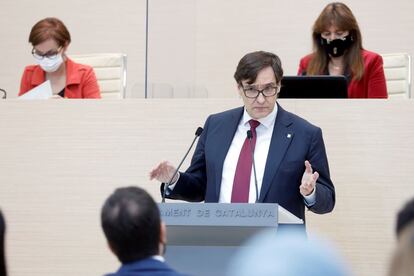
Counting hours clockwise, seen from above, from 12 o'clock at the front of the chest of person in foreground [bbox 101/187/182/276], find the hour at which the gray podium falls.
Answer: The gray podium is roughly at 11 o'clock from the person in foreground.

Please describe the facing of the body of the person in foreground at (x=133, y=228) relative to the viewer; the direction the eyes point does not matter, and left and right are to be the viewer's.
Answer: facing away from the viewer and to the right of the viewer

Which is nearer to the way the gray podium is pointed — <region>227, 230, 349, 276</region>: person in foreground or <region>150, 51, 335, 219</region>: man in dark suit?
the person in foreground

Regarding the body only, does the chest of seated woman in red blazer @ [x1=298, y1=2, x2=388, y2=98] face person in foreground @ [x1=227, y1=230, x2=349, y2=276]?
yes

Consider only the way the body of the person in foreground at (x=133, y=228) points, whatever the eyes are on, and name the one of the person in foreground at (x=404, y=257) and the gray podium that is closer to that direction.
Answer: the gray podium

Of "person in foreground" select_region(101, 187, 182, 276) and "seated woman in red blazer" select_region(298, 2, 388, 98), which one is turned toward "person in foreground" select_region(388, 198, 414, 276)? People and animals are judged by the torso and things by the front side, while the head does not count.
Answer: the seated woman in red blazer
